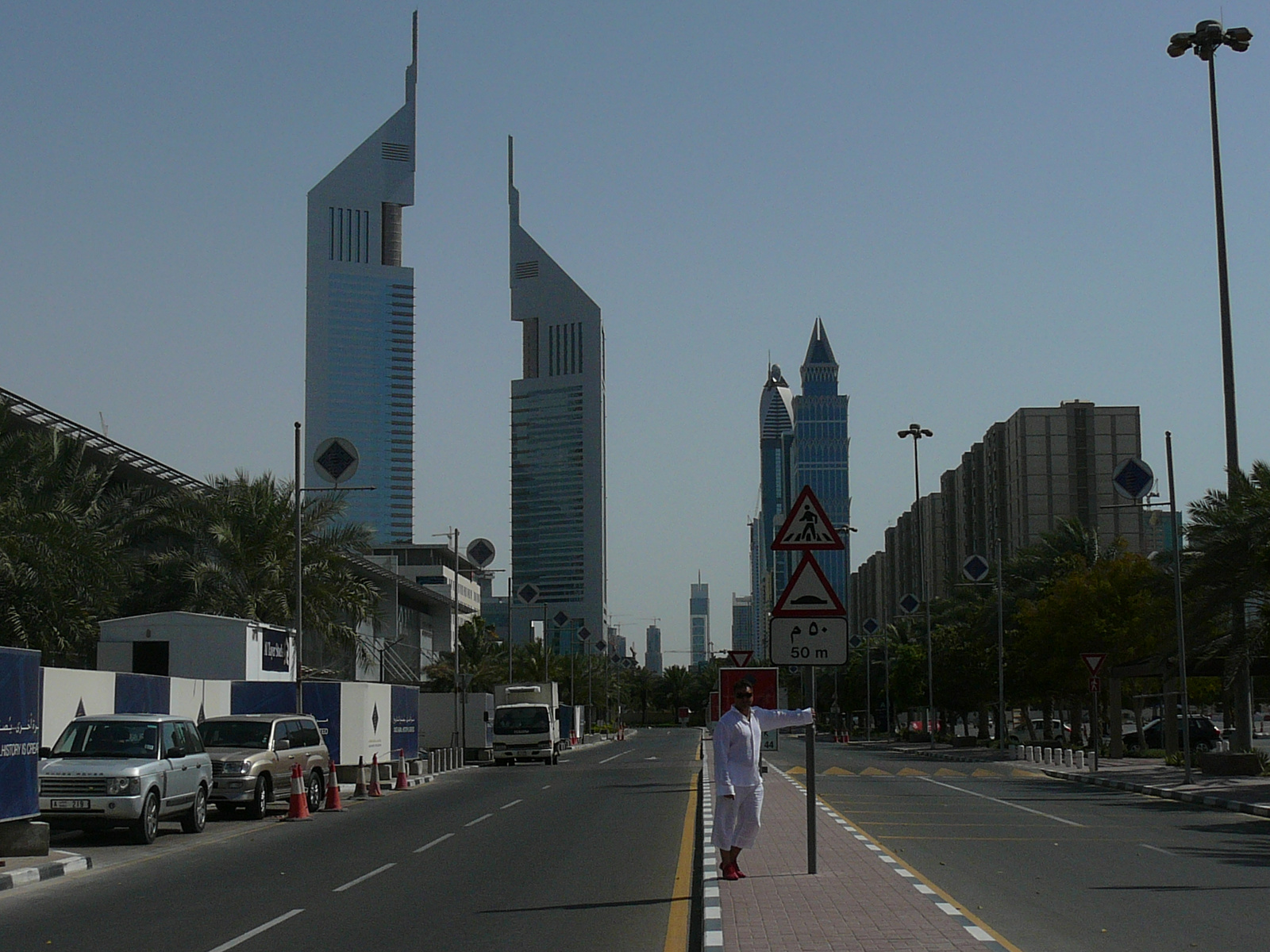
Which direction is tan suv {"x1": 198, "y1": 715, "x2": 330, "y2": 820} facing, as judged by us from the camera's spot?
facing the viewer and to the left of the viewer

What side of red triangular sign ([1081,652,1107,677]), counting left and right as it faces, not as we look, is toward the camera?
front

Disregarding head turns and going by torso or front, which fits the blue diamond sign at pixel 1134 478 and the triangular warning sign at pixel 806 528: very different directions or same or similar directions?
same or similar directions

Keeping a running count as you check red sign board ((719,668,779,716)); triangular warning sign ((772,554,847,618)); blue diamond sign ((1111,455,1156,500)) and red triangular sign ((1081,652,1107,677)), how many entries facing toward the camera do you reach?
4

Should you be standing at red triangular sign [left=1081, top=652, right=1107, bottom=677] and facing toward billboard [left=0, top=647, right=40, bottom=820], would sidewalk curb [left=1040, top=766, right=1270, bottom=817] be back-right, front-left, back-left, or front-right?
front-left

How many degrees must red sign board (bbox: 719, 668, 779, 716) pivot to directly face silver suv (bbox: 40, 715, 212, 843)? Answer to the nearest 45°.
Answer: approximately 45° to its right

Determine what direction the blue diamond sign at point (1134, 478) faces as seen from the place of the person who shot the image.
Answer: facing the viewer

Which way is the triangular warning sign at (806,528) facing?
toward the camera

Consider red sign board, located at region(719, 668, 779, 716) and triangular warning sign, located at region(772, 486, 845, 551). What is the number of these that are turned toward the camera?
2

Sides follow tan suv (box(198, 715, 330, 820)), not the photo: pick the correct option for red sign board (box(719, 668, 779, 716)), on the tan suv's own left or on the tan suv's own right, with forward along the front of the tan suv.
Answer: on the tan suv's own left
